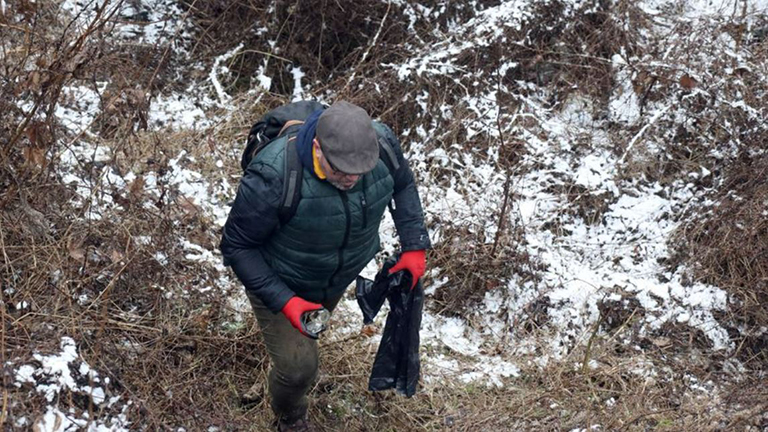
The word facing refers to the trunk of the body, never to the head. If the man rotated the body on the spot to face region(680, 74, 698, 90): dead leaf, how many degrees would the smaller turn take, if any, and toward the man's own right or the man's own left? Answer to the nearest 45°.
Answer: approximately 90° to the man's own left

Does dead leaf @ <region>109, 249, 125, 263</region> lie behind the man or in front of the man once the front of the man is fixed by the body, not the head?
behind

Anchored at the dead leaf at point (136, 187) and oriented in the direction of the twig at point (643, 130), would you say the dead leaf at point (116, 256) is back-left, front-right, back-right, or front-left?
back-right

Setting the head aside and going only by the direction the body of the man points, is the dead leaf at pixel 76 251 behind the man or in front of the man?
behind

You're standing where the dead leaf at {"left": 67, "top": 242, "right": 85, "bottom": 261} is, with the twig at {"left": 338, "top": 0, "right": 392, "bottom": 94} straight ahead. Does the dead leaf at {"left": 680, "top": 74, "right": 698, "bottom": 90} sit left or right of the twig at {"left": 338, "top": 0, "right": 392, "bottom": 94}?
right

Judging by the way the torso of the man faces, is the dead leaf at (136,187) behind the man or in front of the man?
behind

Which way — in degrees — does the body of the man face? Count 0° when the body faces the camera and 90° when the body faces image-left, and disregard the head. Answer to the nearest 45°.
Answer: approximately 315°

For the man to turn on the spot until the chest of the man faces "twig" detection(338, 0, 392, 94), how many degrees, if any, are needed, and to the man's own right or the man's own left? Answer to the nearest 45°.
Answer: approximately 135° to the man's own left
